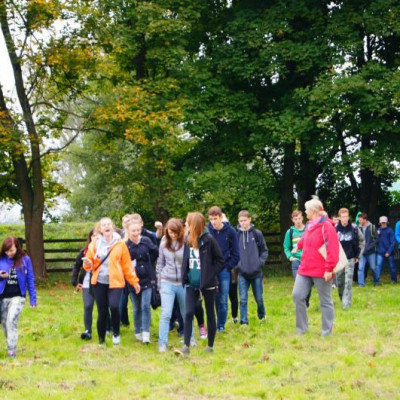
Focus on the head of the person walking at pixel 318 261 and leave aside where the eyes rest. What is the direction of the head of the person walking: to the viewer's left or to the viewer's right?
to the viewer's left

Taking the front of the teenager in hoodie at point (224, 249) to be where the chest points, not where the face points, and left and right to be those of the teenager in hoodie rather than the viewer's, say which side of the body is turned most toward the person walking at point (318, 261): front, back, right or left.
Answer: left

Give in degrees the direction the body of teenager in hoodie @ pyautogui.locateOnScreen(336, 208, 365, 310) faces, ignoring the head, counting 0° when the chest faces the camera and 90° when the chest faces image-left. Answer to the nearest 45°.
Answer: approximately 0°

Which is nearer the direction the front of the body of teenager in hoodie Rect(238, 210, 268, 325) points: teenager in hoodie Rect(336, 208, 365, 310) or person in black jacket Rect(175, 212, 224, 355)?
the person in black jacket

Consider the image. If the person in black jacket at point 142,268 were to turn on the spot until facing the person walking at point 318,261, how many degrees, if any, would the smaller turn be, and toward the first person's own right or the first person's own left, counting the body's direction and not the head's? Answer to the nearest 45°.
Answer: approximately 90° to the first person's own left

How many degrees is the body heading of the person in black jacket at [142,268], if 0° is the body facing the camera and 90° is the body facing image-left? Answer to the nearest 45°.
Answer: approximately 0°

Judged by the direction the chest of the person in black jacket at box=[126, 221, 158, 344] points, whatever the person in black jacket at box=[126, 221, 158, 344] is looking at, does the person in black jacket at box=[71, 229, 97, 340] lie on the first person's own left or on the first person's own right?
on the first person's own right

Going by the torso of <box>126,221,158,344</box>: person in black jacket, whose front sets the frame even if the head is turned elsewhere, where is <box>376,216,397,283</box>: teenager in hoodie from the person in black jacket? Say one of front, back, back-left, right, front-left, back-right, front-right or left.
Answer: back-left

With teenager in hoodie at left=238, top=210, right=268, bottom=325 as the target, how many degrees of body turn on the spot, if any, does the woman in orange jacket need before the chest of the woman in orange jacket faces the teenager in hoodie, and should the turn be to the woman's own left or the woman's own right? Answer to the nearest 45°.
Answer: approximately 135° to the woman's own left
